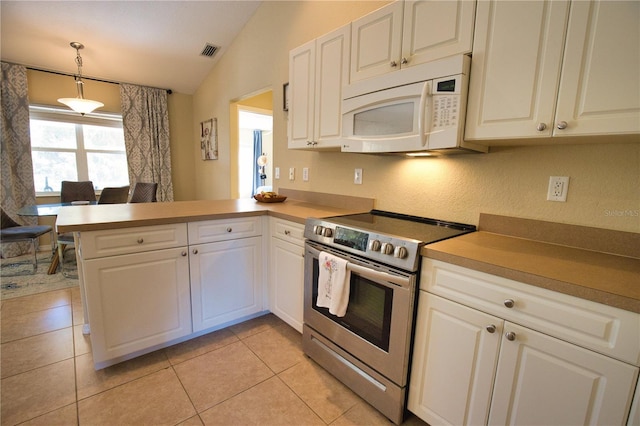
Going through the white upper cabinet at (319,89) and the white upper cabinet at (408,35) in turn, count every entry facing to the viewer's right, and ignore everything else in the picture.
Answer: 0

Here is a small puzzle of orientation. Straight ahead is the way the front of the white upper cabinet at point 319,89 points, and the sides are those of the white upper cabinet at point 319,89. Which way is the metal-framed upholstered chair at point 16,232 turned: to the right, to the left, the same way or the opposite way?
the opposite way

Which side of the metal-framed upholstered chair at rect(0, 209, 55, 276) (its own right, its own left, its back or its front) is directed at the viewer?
right

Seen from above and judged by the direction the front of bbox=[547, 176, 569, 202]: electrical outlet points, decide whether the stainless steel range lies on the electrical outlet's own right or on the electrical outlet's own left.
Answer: on the electrical outlet's own right

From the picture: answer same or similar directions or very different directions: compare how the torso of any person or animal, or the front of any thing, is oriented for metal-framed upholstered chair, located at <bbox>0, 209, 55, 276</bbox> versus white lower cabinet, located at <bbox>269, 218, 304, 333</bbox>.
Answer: very different directions

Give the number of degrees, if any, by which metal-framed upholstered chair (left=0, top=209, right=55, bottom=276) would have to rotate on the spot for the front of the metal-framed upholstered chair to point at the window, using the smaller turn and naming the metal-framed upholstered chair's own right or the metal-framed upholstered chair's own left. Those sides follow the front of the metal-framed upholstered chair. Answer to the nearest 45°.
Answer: approximately 45° to the metal-framed upholstered chair's own left

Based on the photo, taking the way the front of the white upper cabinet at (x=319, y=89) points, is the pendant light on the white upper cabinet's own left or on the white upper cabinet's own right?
on the white upper cabinet's own right

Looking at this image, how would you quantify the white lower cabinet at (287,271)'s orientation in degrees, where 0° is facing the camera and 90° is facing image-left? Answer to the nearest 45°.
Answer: approximately 45°

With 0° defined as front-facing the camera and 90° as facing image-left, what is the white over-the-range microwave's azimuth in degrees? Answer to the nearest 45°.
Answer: approximately 45°

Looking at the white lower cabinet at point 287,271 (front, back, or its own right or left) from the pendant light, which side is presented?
right

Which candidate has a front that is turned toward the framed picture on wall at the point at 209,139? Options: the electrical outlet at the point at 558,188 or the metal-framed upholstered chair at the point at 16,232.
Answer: the metal-framed upholstered chair

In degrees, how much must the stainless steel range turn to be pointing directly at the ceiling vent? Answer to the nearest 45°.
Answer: approximately 90° to its right

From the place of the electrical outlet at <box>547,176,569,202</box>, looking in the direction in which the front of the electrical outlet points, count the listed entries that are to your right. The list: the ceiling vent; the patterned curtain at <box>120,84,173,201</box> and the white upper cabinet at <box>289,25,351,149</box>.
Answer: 3
